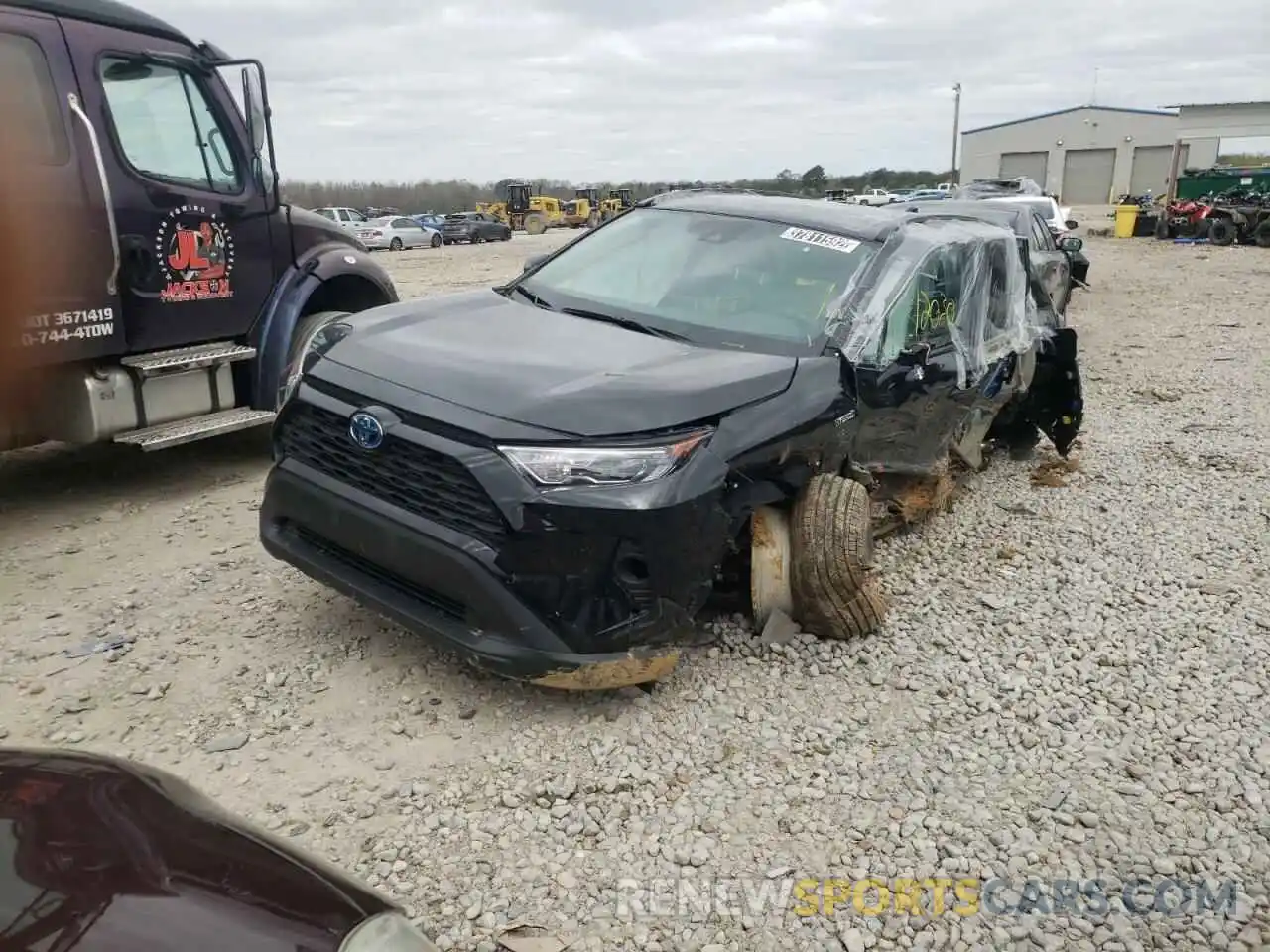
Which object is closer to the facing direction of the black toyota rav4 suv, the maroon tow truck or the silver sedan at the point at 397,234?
the maroon tow truck

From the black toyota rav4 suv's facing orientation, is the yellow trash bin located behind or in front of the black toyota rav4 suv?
behind

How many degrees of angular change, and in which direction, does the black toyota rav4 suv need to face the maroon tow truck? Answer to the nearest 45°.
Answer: approximately 90° to its right

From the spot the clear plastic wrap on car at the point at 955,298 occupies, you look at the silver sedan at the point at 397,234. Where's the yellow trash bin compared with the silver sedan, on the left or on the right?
right

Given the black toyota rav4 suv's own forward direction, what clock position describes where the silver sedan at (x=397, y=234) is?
The silver sedan is roughly at 4 o'clock from the black toyota rav4 suv.

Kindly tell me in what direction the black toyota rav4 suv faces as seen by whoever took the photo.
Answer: facing the viewer and to the left of the viewer

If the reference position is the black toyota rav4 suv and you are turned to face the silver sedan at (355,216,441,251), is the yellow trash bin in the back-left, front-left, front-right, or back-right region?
front-right

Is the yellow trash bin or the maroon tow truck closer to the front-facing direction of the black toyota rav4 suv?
the maroon tow truck
